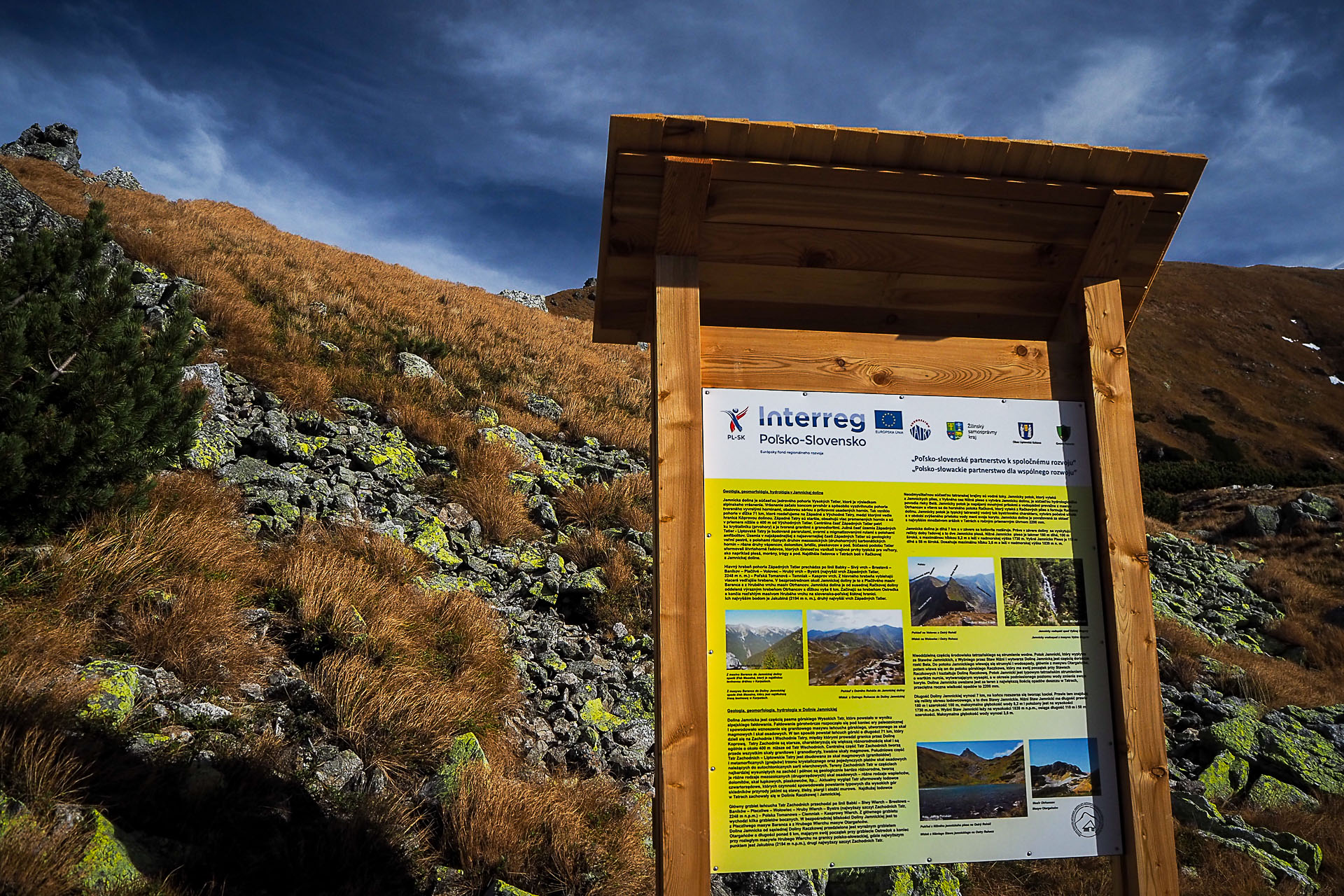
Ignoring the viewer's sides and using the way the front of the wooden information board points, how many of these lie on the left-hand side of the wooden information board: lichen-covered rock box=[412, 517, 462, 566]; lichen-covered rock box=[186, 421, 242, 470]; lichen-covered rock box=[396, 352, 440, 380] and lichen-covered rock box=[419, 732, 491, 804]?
0

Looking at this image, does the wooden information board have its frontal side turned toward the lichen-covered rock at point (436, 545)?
no

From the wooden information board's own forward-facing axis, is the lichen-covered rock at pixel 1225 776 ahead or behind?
behind

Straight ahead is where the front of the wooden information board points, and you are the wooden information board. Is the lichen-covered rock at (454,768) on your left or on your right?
on your right

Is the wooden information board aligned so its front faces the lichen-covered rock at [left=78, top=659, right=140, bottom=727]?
no

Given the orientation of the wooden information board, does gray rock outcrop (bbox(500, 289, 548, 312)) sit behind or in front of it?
behind

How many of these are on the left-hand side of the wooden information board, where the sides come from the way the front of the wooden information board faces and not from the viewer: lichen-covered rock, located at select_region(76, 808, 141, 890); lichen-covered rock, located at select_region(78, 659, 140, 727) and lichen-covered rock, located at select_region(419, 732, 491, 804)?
0

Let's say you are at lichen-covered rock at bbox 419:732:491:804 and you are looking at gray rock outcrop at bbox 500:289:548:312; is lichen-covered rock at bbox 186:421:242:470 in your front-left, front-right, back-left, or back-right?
front-left

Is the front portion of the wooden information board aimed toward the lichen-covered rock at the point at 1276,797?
no

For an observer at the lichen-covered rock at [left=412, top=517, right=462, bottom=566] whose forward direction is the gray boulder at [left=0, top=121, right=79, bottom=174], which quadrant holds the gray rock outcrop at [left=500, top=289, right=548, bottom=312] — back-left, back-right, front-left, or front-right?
front-right

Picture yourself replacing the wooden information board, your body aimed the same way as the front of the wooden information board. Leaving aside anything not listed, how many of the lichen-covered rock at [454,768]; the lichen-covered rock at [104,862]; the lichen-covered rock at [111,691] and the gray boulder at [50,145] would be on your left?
0

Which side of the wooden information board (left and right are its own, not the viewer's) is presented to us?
front

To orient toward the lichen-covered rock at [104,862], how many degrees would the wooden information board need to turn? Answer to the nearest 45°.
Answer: approximately 90° to its right

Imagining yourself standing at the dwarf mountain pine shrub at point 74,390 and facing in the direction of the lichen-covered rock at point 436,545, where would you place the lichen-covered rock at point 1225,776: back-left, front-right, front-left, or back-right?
front-right
